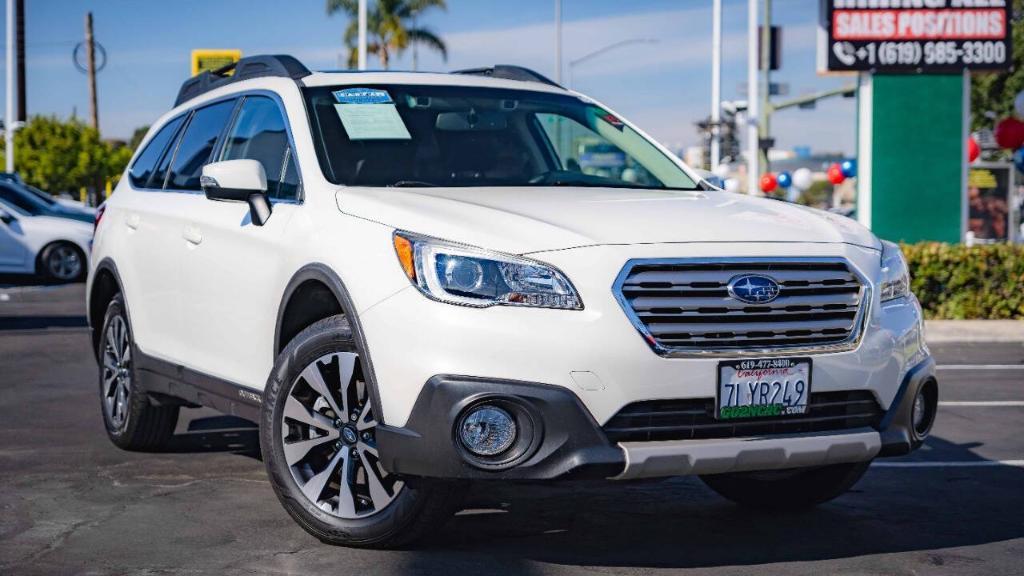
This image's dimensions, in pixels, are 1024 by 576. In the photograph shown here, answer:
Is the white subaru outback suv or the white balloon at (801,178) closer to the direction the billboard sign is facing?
the white subaru outback suv

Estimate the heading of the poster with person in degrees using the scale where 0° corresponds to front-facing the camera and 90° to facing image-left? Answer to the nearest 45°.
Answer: approximately 0°

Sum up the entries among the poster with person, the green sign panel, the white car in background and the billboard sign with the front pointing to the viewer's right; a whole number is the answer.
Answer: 1

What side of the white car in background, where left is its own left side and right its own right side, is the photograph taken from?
right

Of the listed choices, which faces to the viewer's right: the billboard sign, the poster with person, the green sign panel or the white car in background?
the white car in background

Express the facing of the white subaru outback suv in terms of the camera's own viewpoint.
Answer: facing the viewer and to the right of the viewer

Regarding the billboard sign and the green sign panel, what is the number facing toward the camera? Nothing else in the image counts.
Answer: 2

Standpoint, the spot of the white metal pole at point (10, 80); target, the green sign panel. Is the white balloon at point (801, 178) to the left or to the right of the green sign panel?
left

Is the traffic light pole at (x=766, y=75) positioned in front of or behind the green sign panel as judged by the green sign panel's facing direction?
behind

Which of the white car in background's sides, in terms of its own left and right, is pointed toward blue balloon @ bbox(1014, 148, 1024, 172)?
front

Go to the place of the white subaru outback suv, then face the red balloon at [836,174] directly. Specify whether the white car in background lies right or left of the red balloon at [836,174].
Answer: left

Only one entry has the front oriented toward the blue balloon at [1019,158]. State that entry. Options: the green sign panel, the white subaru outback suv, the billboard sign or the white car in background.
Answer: the white car in background
